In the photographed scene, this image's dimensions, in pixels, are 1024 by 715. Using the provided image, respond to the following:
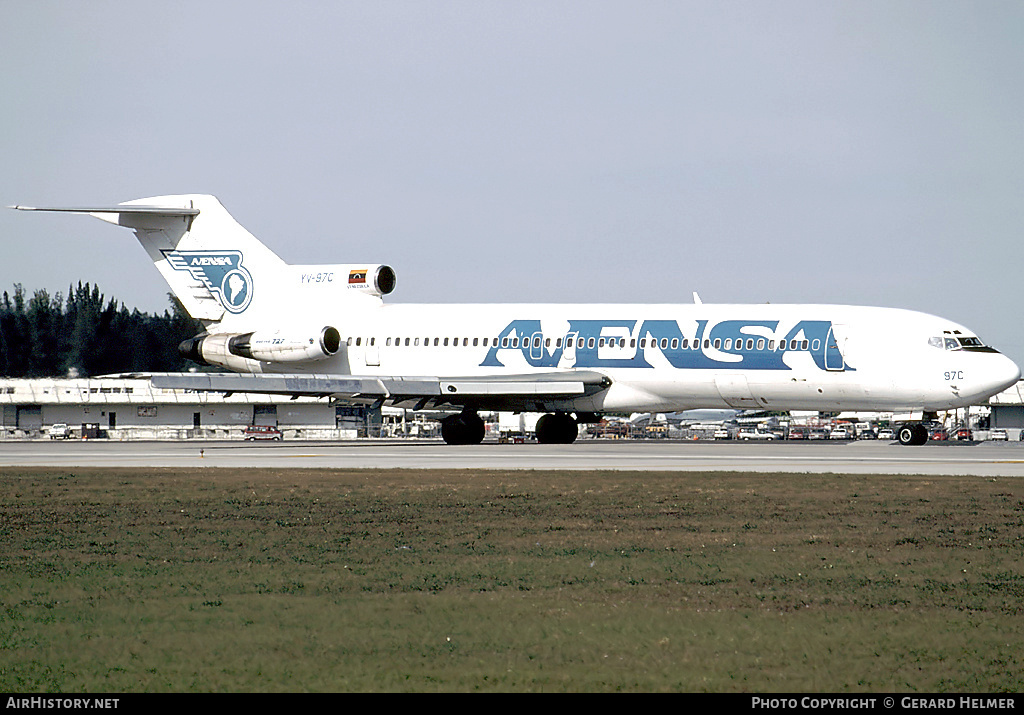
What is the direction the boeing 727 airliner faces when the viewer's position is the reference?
facing the viewer and to the right of the viewer
